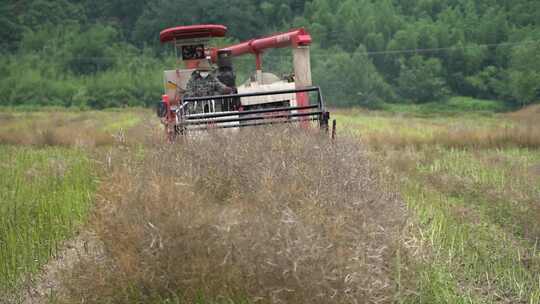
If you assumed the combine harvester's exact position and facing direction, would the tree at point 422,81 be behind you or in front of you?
behind

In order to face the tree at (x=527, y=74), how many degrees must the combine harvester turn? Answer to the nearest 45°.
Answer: approximately 135° to its left

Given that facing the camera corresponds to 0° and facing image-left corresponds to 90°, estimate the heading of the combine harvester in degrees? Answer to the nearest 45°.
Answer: approximately 0°
